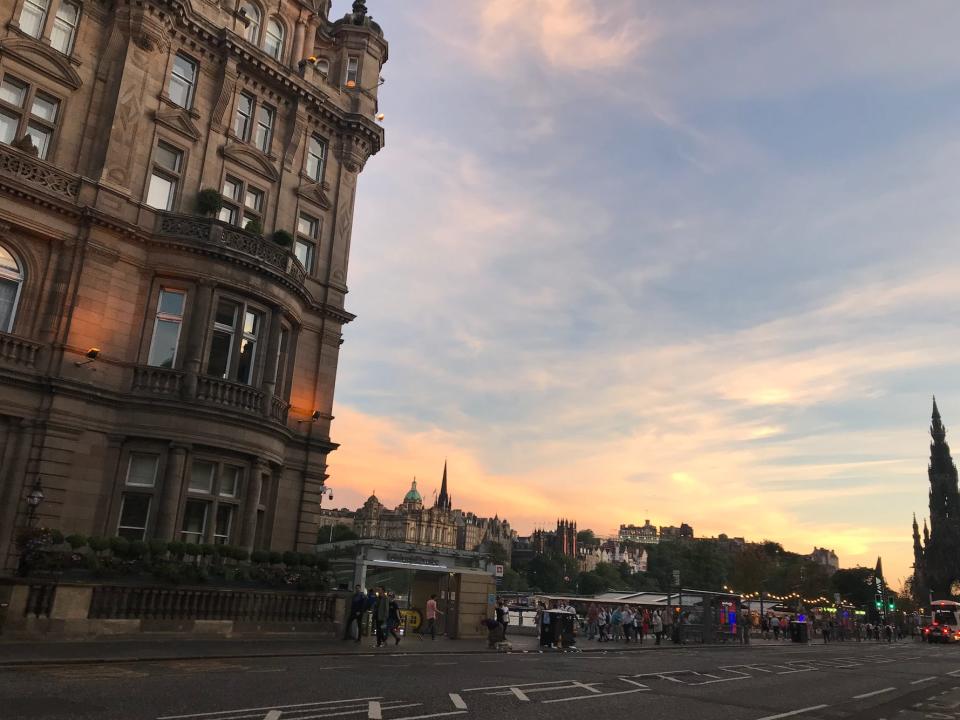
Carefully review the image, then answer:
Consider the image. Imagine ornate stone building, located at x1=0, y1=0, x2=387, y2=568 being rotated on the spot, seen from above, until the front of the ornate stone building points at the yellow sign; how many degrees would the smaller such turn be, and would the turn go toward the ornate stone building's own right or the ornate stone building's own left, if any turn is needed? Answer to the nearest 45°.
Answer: approximately 90° to the ornate stone building's own left

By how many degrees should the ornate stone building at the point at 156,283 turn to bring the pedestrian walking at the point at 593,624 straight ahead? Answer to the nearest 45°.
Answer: approximately 90° to its left

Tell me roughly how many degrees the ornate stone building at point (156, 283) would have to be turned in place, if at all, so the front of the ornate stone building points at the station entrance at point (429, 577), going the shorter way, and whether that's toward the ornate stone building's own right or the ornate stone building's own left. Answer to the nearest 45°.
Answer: approximately 90° to the ornate stone building's own left

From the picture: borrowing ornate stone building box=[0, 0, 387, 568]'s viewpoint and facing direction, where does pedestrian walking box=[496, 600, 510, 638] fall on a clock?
The pedestrian walking is roughly at 10 o'clock from the ornate stone building.
